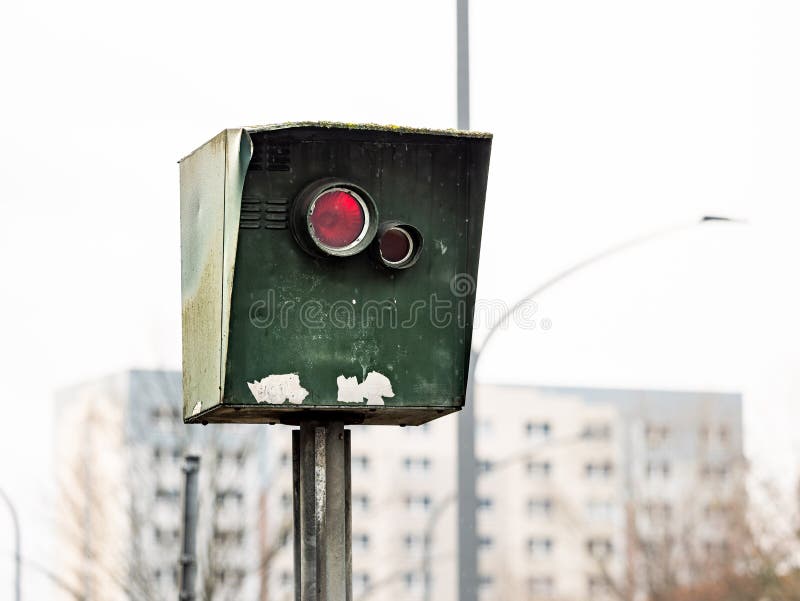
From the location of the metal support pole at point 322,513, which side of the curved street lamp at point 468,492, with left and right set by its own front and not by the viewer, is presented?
right

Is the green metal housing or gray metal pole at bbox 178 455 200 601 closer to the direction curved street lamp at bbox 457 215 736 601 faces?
the green metal housing

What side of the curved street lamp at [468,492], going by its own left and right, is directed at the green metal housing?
right

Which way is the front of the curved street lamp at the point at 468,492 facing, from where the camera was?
facing to the right of the viewer

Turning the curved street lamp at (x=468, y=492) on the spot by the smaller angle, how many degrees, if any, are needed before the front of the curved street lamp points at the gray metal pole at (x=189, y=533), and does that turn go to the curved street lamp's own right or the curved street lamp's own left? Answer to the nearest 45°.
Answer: approximately 135° to the curved street lamp's own left
